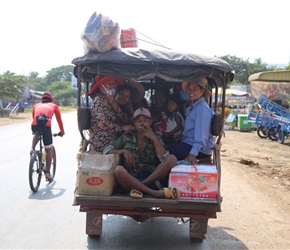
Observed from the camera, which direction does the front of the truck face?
facing away from the viewer

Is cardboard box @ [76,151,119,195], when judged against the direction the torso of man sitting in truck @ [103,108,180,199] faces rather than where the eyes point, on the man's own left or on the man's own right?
on the man's own right

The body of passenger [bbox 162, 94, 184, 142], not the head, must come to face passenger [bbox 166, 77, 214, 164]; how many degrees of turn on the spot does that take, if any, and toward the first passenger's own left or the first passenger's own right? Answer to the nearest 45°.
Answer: approximately 90° to the first passenger's own left

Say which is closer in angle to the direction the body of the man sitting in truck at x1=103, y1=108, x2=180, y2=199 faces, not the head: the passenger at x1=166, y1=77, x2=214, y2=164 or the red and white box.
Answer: the red and white box

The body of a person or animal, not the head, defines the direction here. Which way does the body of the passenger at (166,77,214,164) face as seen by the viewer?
to the viewer's left

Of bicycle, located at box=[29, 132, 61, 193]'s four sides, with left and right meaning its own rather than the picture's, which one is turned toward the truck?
right

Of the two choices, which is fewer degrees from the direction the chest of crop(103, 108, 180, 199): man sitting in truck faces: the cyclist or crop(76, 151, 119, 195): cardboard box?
the cardboard box

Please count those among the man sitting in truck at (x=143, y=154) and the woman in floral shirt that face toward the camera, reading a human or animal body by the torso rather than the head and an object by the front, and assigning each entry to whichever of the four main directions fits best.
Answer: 1

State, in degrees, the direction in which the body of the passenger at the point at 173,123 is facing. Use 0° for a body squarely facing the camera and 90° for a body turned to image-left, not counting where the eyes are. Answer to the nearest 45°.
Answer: approximately 45°

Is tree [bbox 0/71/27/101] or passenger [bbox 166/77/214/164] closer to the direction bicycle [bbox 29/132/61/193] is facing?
the tree
